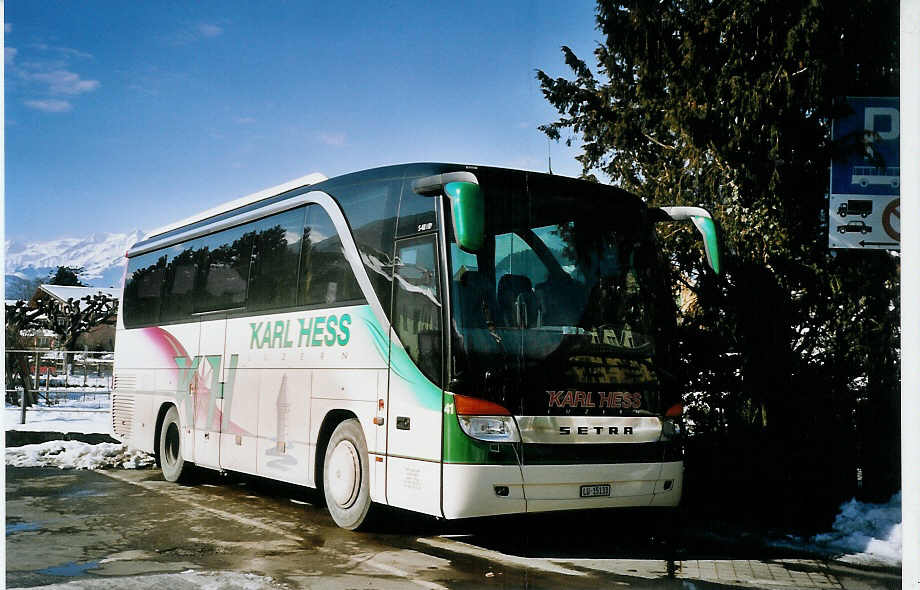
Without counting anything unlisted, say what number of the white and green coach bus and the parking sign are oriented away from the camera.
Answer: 0

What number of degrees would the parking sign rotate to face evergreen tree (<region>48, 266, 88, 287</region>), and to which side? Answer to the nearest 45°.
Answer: approximately 90° to its right

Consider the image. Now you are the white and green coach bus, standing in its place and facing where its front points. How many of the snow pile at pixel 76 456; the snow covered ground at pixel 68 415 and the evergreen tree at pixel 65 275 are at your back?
3

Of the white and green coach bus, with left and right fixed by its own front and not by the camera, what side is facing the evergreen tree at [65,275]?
back

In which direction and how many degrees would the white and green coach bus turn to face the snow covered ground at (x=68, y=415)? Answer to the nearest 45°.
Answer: approximately 180°

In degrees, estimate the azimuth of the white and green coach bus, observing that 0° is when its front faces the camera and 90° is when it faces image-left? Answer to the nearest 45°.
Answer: approximately 315°

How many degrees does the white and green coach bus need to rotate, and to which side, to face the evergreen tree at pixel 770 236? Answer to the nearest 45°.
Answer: approximately 90° to its left

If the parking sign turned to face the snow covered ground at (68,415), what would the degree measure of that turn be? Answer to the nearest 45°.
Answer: approximately 90° to its right

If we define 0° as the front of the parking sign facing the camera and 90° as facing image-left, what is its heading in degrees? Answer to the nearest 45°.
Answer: approximately 0°

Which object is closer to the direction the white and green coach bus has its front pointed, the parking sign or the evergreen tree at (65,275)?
the parking sign

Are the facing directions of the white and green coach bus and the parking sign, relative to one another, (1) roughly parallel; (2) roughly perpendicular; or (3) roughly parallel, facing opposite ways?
roughly parallel
